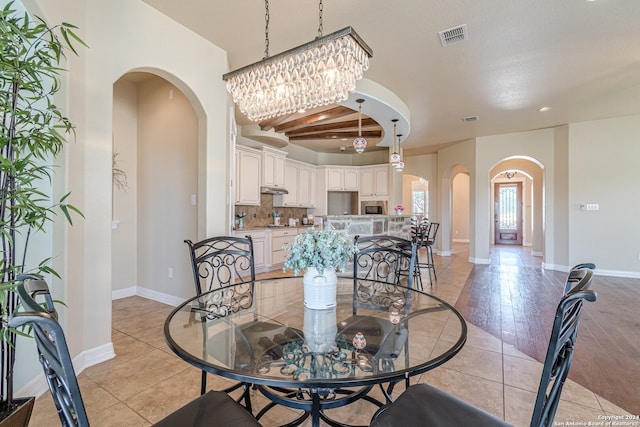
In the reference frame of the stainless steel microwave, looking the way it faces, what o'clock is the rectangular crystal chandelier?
The rectangular crystal chandelier is roughly at 12 o'clock from the stainless steel microwave.

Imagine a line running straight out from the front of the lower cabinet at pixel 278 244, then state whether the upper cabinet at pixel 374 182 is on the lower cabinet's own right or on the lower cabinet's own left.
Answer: on the lower cabinet's own left

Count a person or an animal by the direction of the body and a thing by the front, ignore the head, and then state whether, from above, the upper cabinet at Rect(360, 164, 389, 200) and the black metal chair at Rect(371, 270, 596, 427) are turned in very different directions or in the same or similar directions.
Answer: very different directions

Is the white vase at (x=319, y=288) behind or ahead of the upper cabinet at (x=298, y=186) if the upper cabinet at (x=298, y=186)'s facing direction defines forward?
ahead

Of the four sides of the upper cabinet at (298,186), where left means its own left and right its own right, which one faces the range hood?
right

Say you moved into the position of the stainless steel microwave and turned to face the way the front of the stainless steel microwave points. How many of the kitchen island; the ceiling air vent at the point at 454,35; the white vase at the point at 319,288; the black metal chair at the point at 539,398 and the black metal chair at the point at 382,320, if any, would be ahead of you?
5

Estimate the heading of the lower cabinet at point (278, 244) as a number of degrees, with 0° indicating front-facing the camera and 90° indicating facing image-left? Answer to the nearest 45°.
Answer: approximately 315°

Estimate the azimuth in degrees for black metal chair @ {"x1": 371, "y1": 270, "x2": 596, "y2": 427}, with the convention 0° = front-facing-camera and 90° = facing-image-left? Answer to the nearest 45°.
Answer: approximately 135°

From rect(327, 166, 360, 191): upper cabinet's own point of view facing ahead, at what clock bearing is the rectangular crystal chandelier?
The rectangular crystal chandelier is roughly at 12 o'clock from the upper cabinet.

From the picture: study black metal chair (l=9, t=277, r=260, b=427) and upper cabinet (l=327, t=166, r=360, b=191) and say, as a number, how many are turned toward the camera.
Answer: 1

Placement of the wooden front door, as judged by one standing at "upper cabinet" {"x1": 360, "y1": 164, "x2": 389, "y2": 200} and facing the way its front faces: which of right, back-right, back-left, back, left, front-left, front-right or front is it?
back-left

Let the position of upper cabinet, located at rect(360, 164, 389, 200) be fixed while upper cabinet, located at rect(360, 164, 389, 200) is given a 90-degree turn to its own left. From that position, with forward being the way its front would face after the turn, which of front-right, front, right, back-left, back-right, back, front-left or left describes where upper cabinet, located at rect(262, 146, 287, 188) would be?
back-right

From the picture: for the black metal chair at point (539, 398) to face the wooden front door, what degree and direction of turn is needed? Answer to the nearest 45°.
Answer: approximately 45° to its right
